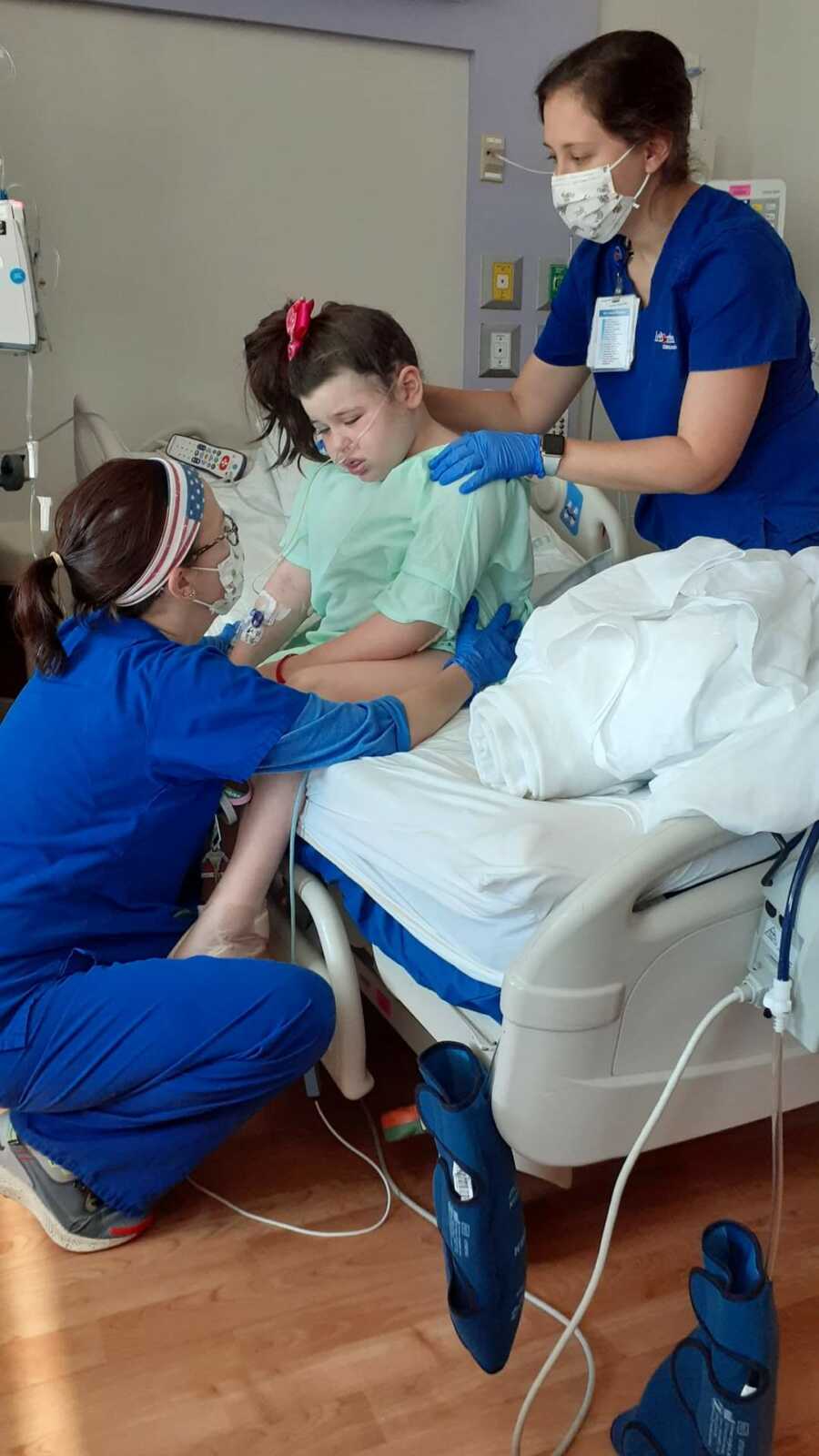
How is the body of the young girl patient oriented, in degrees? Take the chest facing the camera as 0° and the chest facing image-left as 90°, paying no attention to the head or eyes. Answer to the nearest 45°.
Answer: approximately 45°

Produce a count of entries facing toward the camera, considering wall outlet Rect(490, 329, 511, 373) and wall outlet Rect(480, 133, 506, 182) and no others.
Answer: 2

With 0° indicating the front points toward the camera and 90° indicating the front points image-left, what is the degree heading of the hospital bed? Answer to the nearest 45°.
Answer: approximately 315°

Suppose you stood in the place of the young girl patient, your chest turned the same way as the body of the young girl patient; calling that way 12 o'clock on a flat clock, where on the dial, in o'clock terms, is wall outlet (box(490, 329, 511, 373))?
The wall outlet is roughly at 5 o'clock from the young girl patient.

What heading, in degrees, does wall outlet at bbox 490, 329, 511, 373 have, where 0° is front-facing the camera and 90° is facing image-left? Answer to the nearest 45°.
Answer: approximately 0°

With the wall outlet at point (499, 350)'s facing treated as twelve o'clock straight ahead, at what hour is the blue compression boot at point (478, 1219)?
The blue compression boot is roughly at 12 o'clock from the wall outlet.

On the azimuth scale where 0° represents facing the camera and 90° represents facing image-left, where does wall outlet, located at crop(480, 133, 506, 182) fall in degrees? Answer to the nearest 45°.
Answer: approximately 0°

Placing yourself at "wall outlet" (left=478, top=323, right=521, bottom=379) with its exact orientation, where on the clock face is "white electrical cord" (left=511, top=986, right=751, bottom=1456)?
The white electrical cord is roughly at 12 o'clock from the wall outlet.
